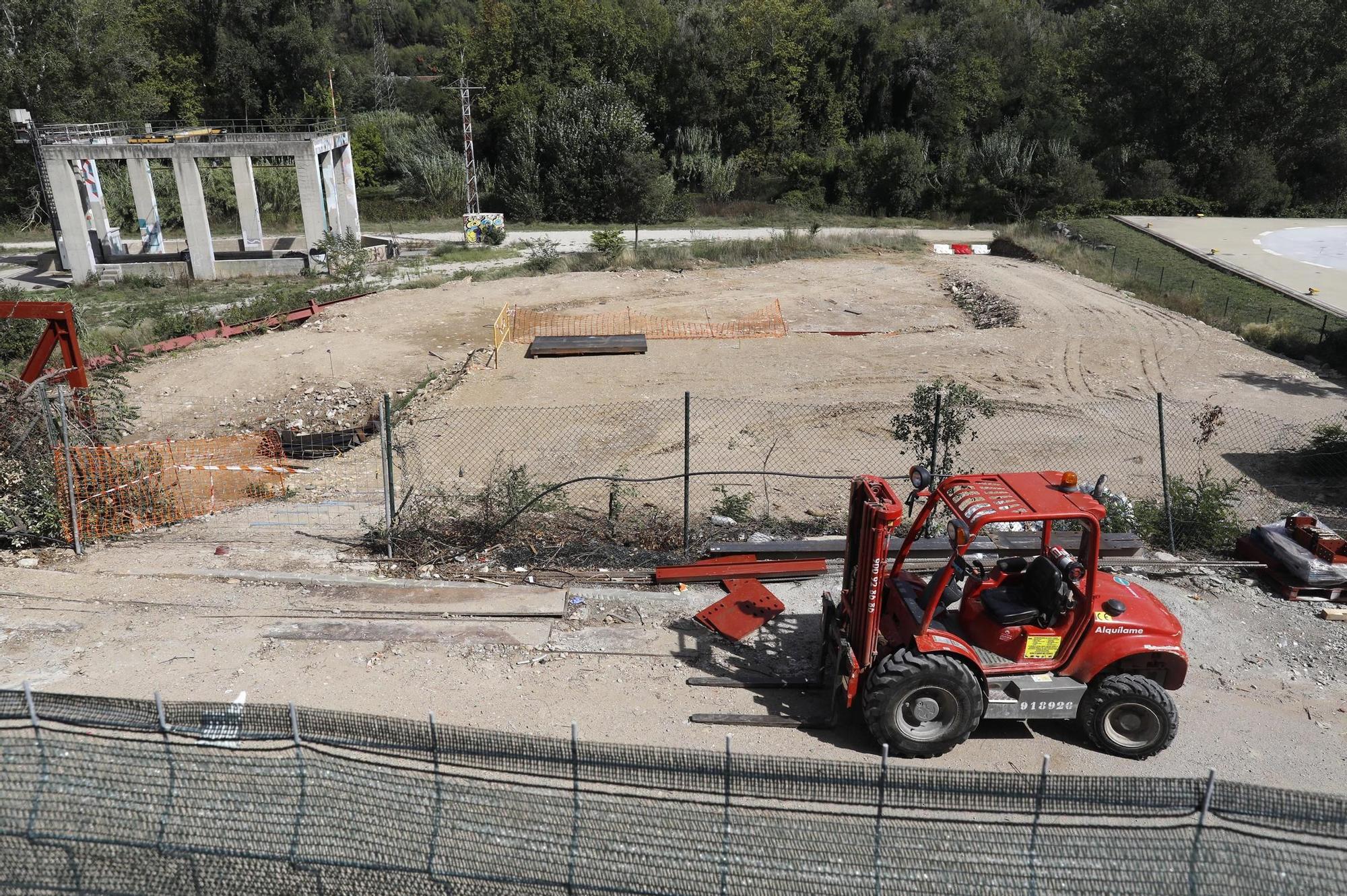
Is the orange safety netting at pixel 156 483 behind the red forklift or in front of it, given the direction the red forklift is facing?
in front

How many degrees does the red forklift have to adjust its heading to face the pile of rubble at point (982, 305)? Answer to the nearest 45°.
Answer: approximately 90° to its right

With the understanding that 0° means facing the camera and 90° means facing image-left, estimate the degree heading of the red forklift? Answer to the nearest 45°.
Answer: approximately 90°

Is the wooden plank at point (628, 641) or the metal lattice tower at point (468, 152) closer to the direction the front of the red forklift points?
the wooden plank

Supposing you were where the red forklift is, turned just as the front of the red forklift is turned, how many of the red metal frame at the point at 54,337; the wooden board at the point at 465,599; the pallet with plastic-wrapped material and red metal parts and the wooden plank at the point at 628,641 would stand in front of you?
3

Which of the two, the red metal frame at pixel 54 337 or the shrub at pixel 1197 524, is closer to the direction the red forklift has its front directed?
the red metal frame

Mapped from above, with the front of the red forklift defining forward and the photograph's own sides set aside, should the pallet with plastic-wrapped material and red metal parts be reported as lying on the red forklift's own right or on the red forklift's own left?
on the red forklift's own right

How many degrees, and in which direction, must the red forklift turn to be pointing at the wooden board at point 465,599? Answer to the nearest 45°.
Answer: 0° — it already faces it

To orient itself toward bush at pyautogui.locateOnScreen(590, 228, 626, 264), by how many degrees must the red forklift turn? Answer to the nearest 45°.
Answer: approximately 45° to its right

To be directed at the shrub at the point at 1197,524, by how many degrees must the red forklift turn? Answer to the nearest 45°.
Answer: approximately 135° to its right

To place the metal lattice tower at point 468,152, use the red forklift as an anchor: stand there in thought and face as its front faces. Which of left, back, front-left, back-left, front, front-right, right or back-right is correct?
front-right

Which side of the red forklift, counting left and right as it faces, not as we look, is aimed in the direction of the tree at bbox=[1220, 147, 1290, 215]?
right

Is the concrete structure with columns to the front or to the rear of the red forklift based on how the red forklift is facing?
to the front
